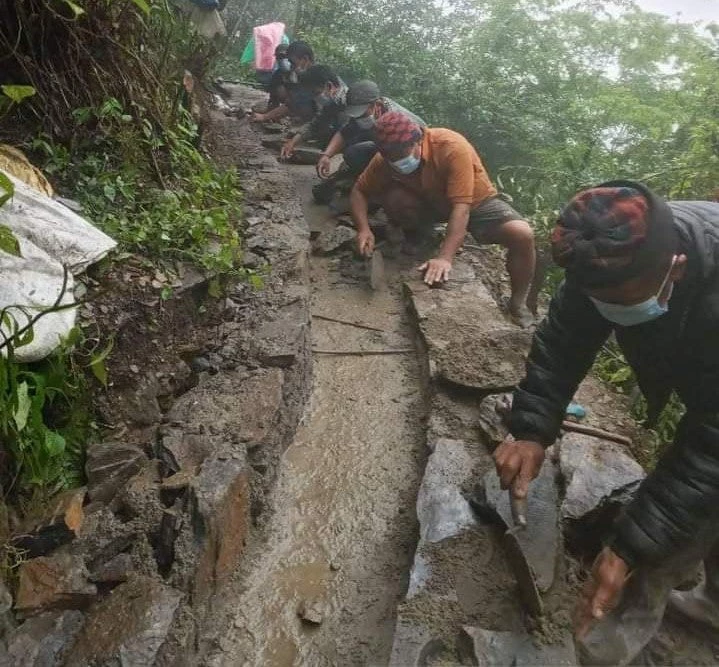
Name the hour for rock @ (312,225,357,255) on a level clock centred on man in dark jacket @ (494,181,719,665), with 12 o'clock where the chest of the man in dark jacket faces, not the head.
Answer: The rock is roughly at 3 o'clock from the man in dark jacket.

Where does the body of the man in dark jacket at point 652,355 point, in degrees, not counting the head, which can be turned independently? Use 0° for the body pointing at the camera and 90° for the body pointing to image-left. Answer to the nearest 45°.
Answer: approximately 45°

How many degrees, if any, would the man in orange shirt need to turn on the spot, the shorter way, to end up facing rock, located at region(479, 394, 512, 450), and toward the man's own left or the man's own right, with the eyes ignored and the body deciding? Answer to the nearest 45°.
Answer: approximately 45° to the man's own left

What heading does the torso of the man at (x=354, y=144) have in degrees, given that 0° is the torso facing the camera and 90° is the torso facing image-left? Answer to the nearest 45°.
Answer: approximately 45°

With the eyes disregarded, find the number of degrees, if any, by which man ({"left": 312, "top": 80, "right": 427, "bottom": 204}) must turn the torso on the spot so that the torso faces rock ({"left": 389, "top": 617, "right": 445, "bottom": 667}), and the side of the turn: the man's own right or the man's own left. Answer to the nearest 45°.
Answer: approximately 45° to the man's own left

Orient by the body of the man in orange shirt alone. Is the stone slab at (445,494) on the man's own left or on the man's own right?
on the man's own left
